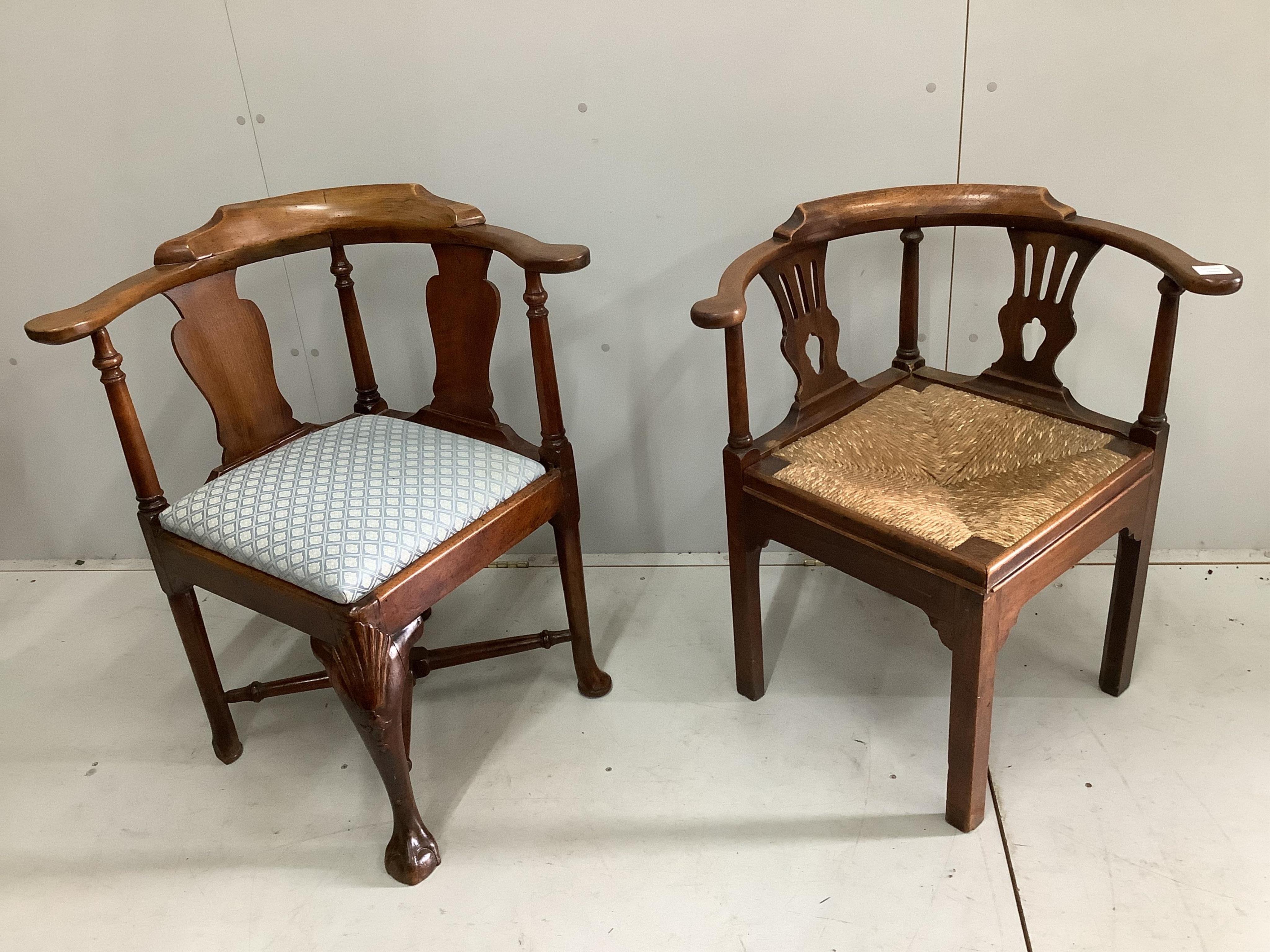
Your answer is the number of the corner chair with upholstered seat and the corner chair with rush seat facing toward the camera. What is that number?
2

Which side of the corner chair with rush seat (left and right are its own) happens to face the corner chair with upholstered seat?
right

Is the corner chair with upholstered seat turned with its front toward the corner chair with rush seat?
no

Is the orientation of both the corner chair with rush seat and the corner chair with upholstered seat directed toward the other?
no

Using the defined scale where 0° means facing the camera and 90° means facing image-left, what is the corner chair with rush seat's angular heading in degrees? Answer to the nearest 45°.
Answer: approximately 0°

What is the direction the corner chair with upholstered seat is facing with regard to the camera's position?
facing the viewer
